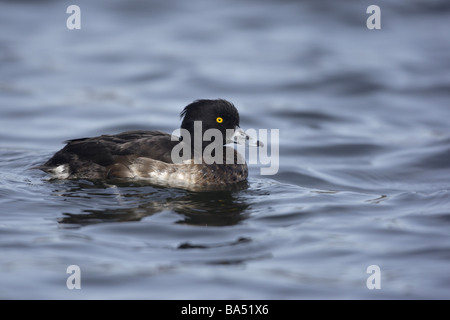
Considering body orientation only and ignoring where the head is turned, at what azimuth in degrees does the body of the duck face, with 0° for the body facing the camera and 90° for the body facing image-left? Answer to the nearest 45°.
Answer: approximately 270°
